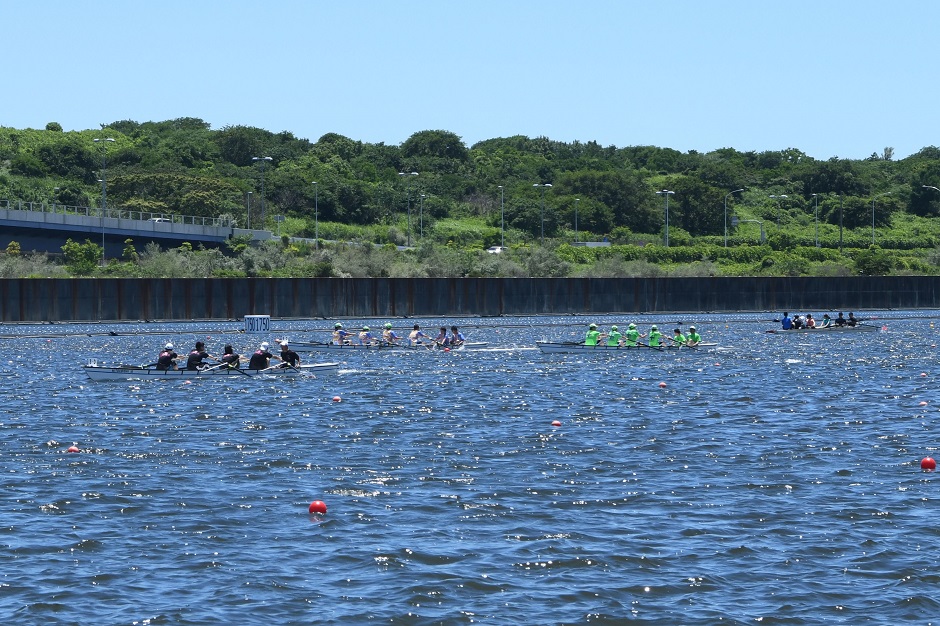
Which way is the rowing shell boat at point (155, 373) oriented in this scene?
to the viewer's left
